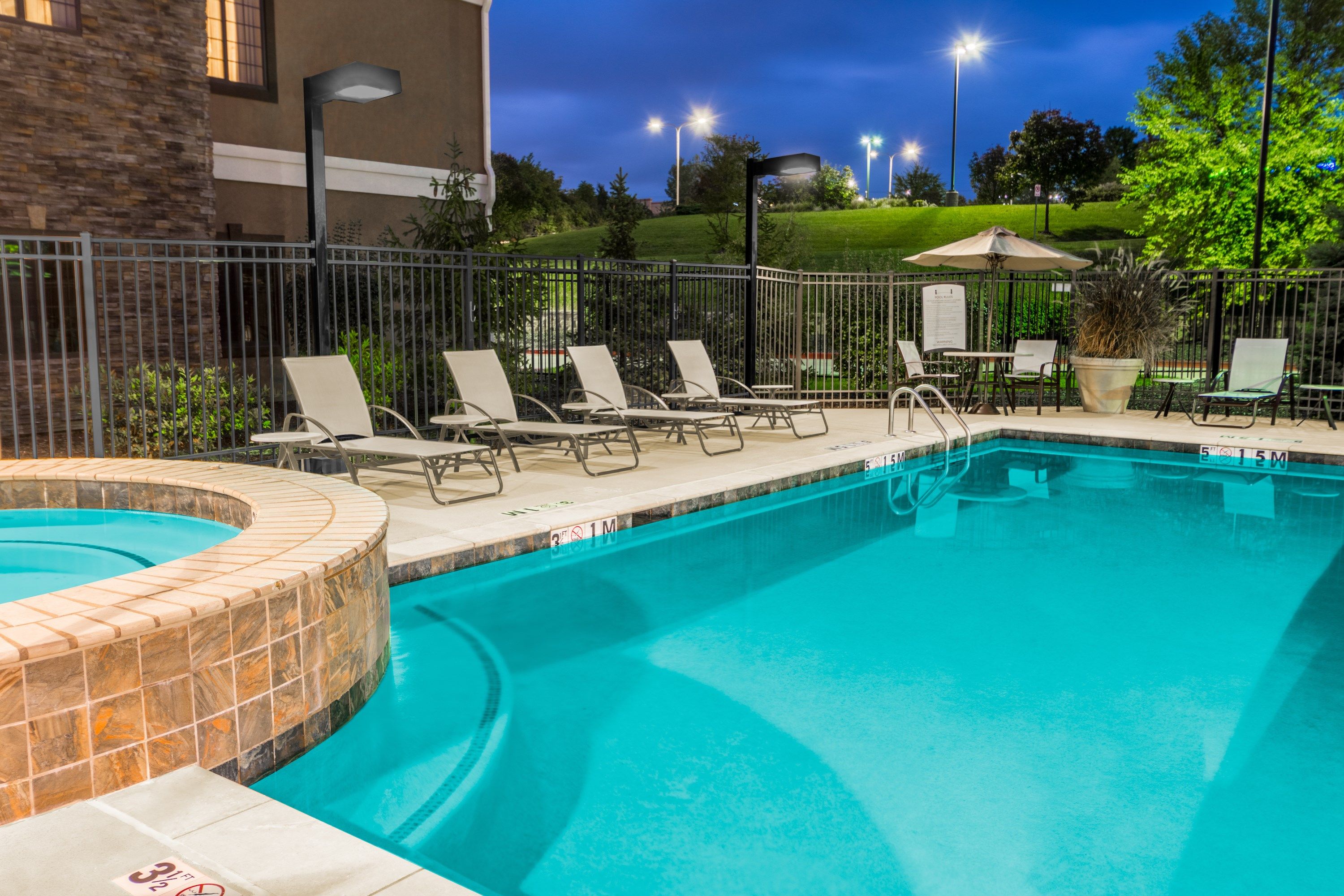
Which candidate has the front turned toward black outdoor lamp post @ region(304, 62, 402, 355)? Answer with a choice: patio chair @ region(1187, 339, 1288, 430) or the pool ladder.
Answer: the patio chair

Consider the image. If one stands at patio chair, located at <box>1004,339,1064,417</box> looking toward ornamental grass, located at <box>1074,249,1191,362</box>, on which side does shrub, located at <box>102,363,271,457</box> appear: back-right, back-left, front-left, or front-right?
back-right

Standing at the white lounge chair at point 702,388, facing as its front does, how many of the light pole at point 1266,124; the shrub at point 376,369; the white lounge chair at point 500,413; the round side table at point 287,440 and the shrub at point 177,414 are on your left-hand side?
1

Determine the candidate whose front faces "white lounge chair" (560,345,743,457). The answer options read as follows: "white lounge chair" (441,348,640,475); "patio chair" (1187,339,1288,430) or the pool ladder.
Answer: the patio chair

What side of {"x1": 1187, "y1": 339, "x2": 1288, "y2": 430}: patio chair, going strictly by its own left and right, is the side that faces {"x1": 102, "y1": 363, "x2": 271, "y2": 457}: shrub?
front

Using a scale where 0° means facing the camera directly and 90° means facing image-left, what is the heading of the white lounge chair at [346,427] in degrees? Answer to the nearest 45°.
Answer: approximately 315°

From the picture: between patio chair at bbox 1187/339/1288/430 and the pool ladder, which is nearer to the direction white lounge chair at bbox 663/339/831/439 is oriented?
the pool ladder

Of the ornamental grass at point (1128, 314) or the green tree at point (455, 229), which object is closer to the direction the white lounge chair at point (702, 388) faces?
the ornamental grass

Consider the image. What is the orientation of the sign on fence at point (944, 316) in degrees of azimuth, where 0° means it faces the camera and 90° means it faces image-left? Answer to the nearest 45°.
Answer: approximately 0°

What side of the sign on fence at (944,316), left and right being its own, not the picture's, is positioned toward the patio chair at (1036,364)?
left

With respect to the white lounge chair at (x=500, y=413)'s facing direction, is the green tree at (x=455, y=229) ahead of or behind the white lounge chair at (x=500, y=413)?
behind

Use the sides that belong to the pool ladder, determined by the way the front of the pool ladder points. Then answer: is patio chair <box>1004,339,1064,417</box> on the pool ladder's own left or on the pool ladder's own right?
on the pool ladder's own left

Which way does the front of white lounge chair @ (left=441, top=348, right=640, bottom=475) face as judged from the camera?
facing the viewer and to the right of the viewer

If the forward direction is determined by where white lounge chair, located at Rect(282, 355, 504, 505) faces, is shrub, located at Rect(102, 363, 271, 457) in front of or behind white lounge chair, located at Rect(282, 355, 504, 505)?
behind

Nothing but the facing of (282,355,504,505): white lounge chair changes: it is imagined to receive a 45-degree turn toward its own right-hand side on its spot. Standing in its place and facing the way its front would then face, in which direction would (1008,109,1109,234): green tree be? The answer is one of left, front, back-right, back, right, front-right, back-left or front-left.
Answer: back-left
